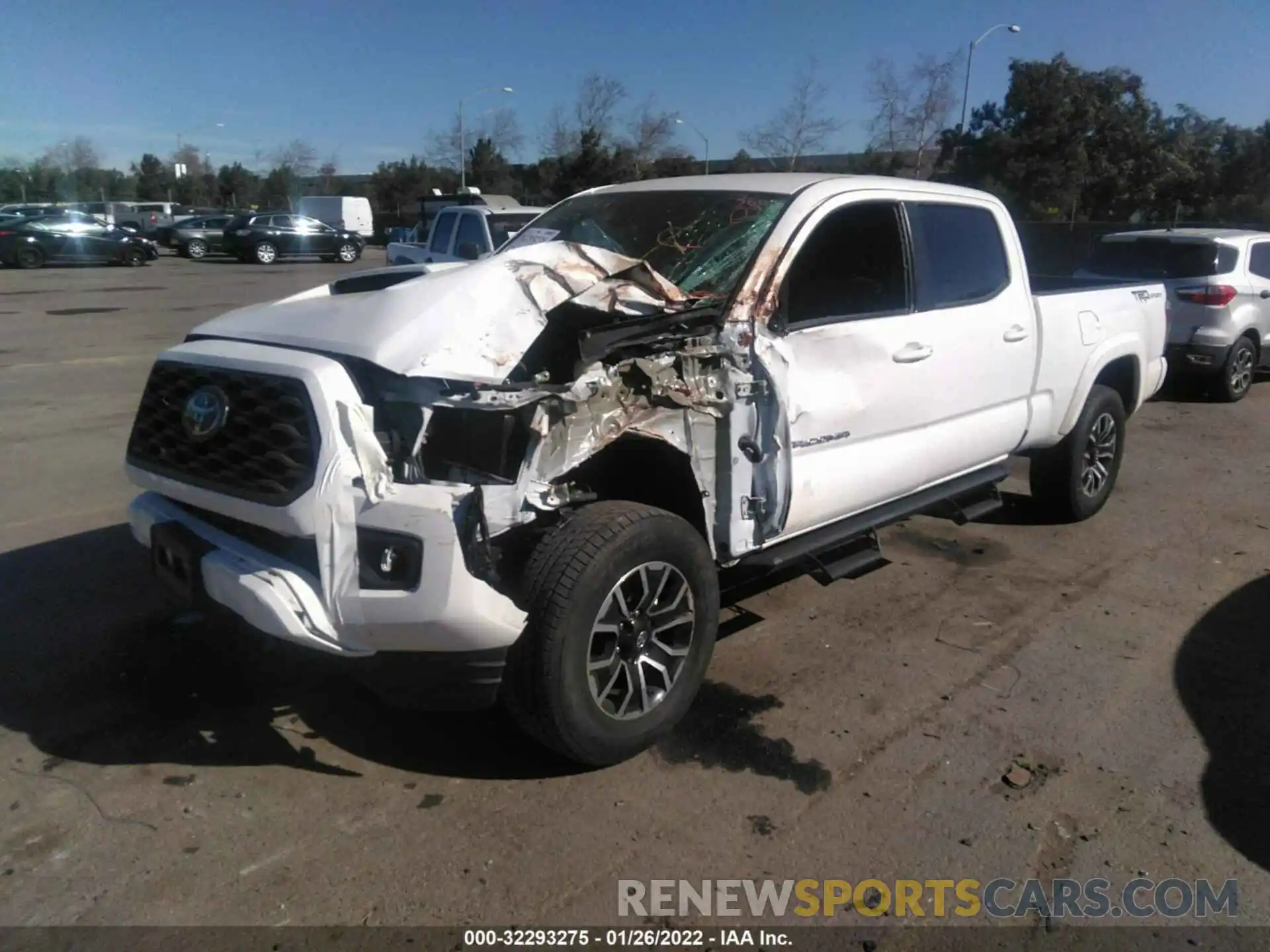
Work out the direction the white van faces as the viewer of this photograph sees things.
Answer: facing away from the viewer and to the left of the viewer

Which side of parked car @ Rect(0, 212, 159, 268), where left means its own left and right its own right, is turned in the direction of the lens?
right

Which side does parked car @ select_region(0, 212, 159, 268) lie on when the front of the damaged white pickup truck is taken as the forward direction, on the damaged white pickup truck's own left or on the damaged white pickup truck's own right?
on the damaged white pickup truck's own right

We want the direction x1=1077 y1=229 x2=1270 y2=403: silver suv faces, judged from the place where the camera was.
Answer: facing away from the viewer and to the right of the viewer

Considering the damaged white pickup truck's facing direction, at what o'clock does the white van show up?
The white van is roughly at 4 o'clock from the damaged white pickup truck.

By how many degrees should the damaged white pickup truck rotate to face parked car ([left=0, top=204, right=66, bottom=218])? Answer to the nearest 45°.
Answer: approximately 90° to its right

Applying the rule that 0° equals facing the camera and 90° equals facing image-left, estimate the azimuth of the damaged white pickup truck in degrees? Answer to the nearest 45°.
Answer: approximately 45°
